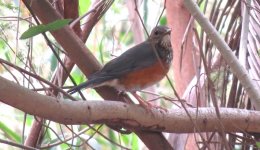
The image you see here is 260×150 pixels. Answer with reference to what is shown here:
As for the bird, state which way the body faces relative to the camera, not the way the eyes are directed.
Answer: to the viewer's right
